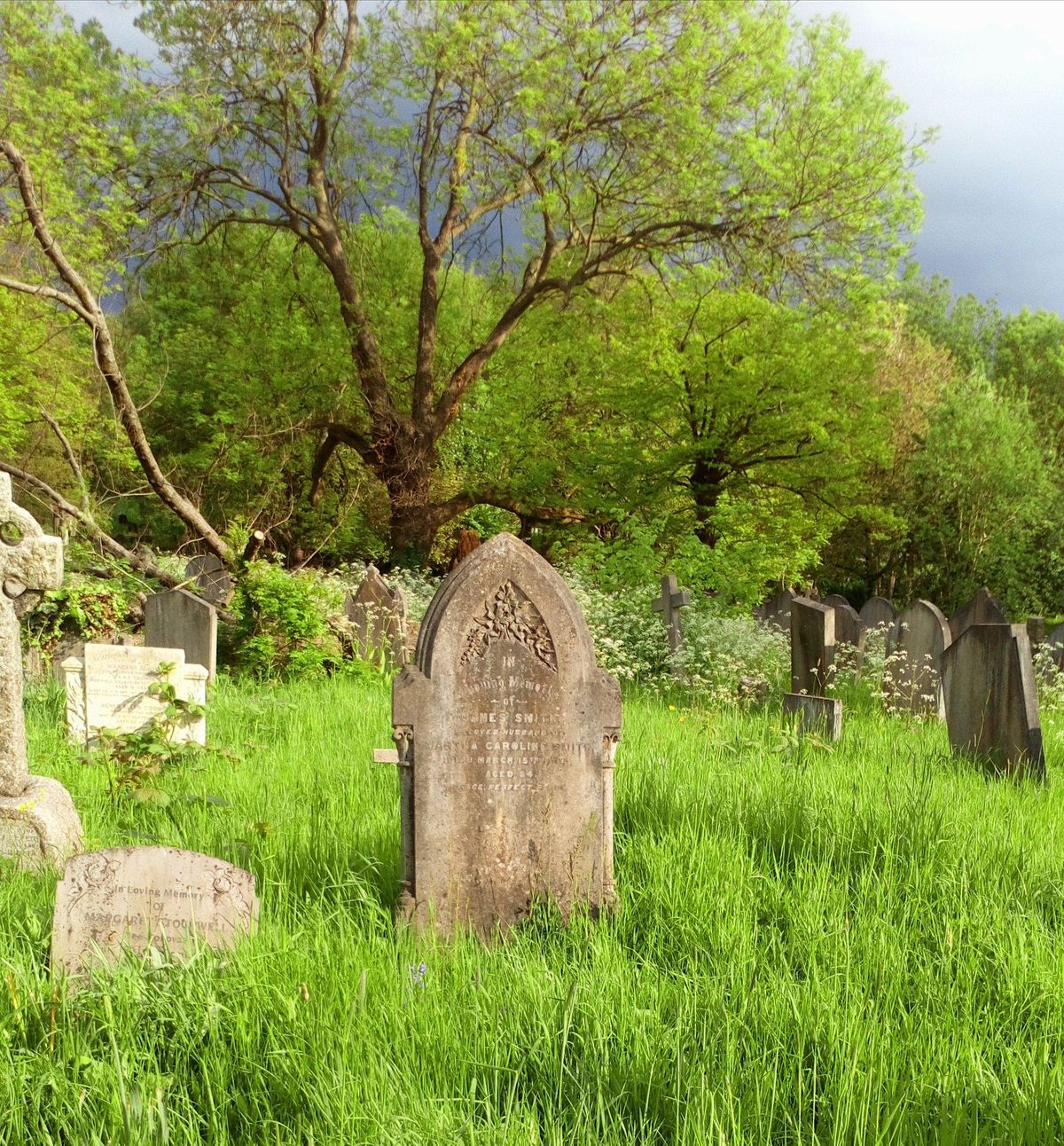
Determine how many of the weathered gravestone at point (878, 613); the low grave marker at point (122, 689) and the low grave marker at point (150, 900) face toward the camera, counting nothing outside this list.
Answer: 3

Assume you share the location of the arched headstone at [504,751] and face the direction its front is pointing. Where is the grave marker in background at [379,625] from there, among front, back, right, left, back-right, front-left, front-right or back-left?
back

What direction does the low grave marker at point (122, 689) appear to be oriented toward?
toward the camera

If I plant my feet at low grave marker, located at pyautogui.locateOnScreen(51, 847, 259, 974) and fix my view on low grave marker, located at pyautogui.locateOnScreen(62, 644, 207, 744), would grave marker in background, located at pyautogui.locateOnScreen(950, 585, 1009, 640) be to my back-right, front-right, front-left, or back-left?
front-right

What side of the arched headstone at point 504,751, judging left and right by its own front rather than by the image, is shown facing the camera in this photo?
front

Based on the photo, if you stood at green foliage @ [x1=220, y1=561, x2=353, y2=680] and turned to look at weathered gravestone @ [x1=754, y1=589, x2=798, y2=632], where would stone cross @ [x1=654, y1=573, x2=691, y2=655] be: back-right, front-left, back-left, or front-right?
front-right

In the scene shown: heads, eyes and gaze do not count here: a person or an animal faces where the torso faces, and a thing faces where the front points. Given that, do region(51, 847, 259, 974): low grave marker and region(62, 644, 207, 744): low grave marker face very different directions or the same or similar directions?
same or similar directions

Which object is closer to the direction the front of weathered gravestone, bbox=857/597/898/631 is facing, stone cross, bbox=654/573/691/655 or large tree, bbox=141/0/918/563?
the stone cross
